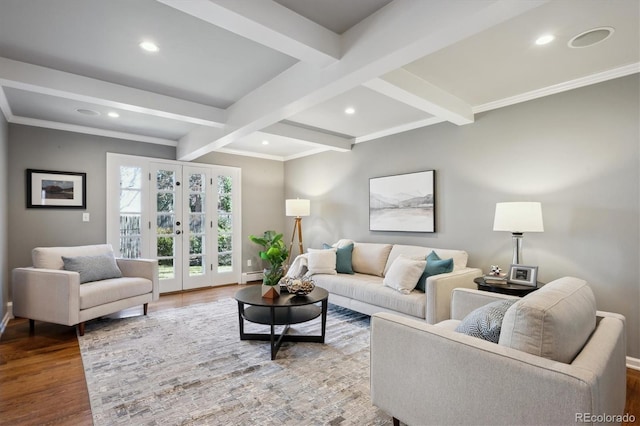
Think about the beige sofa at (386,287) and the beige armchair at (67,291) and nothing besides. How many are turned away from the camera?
0

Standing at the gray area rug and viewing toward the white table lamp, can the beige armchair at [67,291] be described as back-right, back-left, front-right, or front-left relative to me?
back-left

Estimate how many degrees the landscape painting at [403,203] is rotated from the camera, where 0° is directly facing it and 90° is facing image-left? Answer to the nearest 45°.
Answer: approximately 45°

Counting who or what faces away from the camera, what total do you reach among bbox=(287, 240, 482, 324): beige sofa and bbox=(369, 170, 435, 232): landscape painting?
0

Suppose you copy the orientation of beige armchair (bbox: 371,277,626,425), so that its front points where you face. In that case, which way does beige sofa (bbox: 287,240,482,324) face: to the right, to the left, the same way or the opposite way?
to the left

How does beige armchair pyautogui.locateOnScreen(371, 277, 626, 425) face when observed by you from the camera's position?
facing away from the viewer and to the left of the viewer

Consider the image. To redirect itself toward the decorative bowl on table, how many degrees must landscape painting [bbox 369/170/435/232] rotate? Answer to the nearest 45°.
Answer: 0° — it already faces it

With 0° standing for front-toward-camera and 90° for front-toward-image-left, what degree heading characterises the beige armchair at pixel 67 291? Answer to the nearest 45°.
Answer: approximately 315°

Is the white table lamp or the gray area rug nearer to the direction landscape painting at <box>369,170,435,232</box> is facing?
the gray area rug

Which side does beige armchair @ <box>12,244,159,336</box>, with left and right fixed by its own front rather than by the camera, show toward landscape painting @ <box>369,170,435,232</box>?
front

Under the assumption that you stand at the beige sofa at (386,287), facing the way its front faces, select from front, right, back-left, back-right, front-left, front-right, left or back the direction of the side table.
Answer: left

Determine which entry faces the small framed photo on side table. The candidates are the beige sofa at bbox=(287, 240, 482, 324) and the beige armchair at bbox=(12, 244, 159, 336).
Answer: the beige armchair at bbox=(12, 244, 159, 336)

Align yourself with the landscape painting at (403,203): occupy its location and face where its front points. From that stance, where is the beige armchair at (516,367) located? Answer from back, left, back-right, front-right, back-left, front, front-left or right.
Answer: front-left

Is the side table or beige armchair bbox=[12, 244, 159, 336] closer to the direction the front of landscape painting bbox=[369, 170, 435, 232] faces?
the beige armchair
